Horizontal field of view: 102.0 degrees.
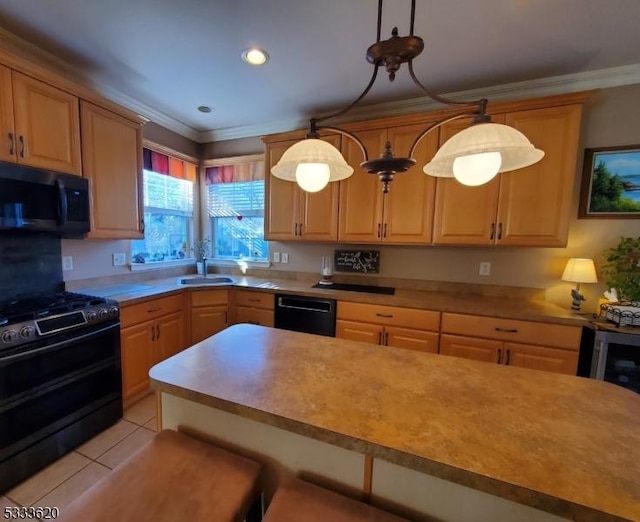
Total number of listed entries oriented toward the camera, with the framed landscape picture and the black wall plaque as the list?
2

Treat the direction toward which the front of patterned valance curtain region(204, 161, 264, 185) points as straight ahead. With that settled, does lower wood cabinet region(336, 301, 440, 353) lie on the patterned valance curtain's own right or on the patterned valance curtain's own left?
on the patterned valance curtain's own left

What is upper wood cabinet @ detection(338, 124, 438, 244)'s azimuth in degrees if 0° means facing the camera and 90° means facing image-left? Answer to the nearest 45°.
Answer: approximately 0°

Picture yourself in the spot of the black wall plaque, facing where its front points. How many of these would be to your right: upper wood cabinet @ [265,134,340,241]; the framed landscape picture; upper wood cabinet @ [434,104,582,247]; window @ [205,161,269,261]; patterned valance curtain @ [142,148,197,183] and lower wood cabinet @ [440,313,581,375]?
3

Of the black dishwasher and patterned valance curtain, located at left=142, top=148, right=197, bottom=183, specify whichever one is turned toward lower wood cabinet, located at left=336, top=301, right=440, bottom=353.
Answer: the patterned valance curtain

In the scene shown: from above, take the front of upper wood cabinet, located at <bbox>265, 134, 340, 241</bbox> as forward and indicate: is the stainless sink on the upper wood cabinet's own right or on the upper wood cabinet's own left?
on the upper wood cabinet's own right

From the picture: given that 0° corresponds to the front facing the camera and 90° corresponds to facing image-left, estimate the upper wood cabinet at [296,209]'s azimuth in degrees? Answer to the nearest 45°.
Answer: approximately 45°
